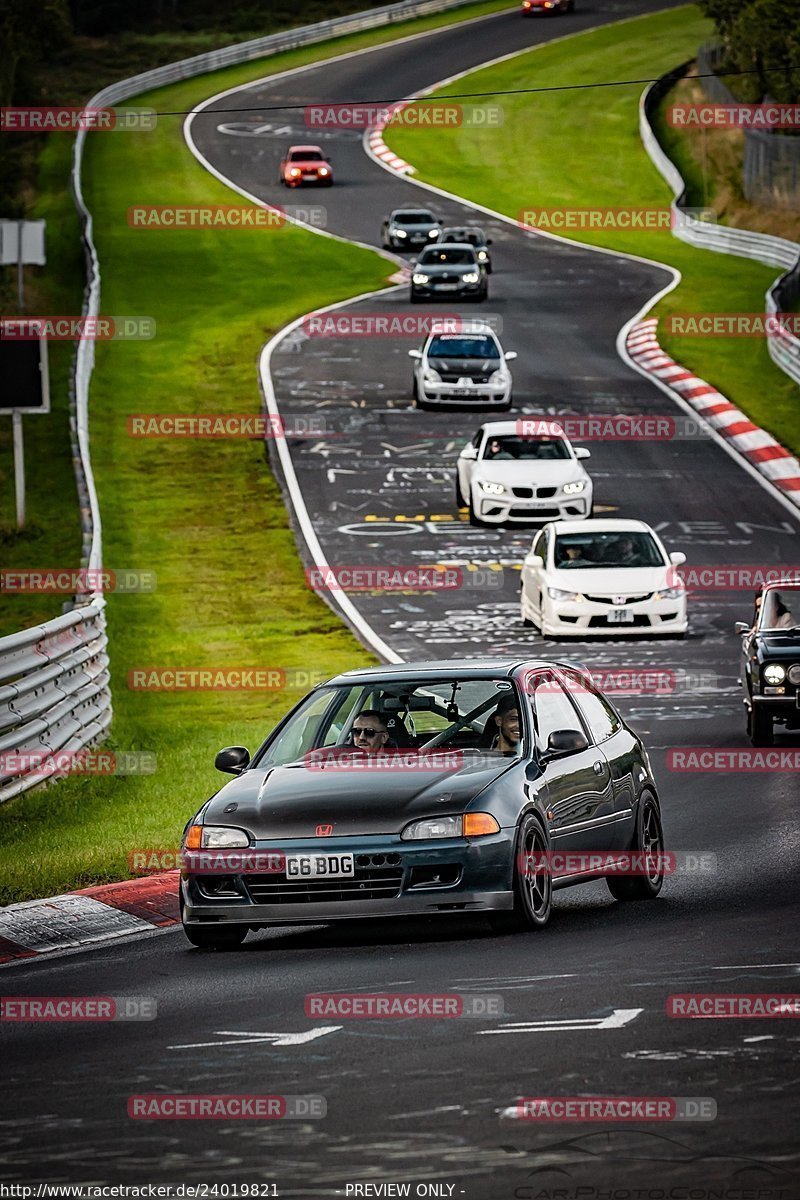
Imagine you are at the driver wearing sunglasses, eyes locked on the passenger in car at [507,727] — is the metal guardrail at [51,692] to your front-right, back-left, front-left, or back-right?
back-left

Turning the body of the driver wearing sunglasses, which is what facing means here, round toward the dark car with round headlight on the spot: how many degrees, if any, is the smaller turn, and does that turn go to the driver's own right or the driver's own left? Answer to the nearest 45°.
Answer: approximately 180°

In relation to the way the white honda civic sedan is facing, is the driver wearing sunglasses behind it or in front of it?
in front

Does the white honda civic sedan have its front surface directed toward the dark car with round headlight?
yes

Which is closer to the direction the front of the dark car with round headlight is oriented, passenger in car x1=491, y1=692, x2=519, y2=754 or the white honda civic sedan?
the passenger in car

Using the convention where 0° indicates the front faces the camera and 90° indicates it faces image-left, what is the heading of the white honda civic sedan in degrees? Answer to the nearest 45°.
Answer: approximately 0°

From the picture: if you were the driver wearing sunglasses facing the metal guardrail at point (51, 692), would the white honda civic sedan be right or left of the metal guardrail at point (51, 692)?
right

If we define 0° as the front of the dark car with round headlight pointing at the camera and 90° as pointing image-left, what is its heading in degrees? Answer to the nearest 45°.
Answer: approximately 0°

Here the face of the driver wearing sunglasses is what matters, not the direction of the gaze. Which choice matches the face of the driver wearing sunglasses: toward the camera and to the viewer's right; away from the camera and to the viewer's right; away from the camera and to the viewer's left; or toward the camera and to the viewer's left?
toward the camera and to the viewer's left

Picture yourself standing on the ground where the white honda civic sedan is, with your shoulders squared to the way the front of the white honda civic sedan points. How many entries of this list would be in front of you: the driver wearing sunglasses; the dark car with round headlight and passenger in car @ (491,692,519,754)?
3

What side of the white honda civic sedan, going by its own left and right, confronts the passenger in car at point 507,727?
front

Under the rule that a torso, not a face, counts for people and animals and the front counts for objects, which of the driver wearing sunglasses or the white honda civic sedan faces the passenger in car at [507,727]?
the white honda civic sedan

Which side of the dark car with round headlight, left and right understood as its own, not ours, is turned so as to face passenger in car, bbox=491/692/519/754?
front

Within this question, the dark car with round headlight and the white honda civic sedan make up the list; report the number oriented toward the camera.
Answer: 2
